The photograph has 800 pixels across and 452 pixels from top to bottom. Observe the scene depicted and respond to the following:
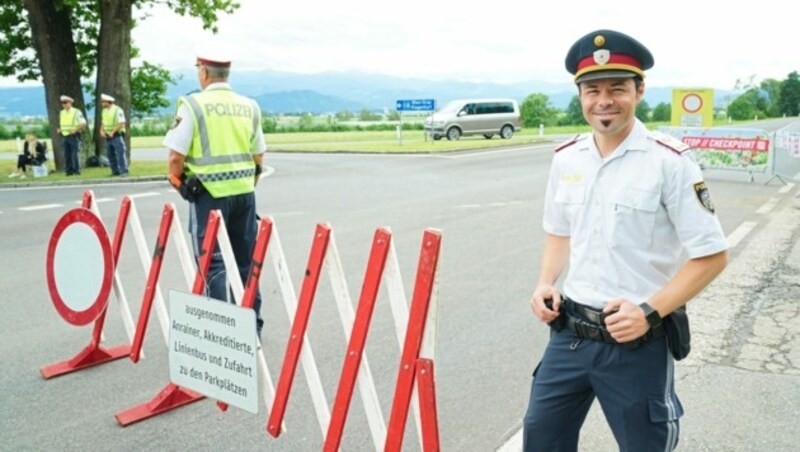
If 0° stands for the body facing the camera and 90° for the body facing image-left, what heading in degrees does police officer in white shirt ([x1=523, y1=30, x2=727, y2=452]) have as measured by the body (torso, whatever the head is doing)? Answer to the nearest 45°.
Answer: approximately 45°

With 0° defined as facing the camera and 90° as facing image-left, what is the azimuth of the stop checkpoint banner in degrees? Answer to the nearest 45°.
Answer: approximately 0°

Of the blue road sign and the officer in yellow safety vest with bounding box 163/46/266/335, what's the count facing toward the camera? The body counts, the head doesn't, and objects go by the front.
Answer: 1

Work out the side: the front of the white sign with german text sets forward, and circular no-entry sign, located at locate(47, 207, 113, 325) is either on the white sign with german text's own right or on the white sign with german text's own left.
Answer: on the white sign with german text's own right

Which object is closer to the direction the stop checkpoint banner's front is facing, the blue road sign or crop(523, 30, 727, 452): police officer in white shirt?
the police officer in white shirt

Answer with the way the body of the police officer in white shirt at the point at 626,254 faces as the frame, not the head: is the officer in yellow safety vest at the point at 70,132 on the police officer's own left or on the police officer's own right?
on the police officer's own right

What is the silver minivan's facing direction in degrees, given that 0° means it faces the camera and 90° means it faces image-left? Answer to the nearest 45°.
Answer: approximately 45°

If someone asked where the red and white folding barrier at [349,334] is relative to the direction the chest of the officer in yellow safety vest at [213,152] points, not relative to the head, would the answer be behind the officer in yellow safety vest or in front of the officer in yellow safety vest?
behind

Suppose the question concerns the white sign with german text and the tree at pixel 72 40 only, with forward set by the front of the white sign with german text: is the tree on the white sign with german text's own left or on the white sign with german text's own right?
on the white sign with german text's own right

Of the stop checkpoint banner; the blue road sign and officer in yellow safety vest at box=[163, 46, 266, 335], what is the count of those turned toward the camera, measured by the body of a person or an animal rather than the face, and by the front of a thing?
2
